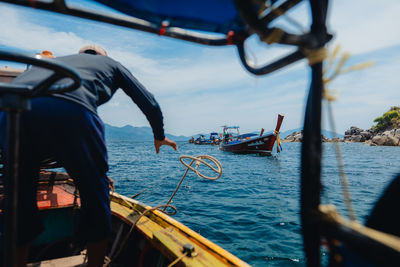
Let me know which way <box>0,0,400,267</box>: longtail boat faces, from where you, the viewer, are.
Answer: facing away from the viewer and to the left of the viewer
